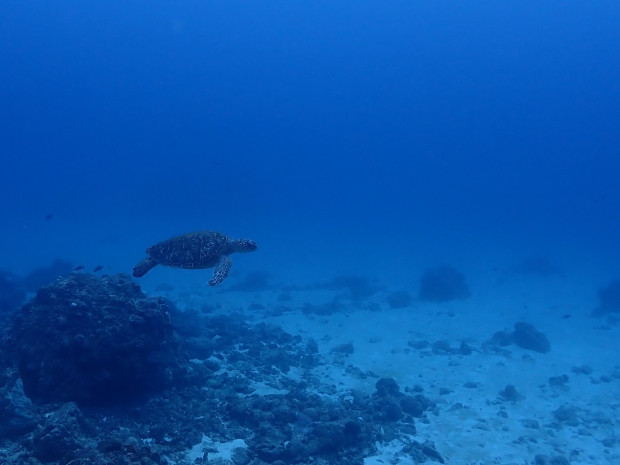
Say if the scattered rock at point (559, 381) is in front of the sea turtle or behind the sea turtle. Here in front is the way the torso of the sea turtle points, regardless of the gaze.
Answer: in front

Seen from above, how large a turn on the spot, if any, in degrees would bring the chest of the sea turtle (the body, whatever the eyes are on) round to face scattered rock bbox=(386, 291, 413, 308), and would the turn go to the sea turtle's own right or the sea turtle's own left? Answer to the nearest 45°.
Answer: approximately 45° to the sea turtle's own left

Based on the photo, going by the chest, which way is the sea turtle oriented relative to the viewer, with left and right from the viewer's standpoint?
facing to the right of the viewer

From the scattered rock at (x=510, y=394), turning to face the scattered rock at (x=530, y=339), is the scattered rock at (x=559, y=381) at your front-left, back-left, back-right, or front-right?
front-right
